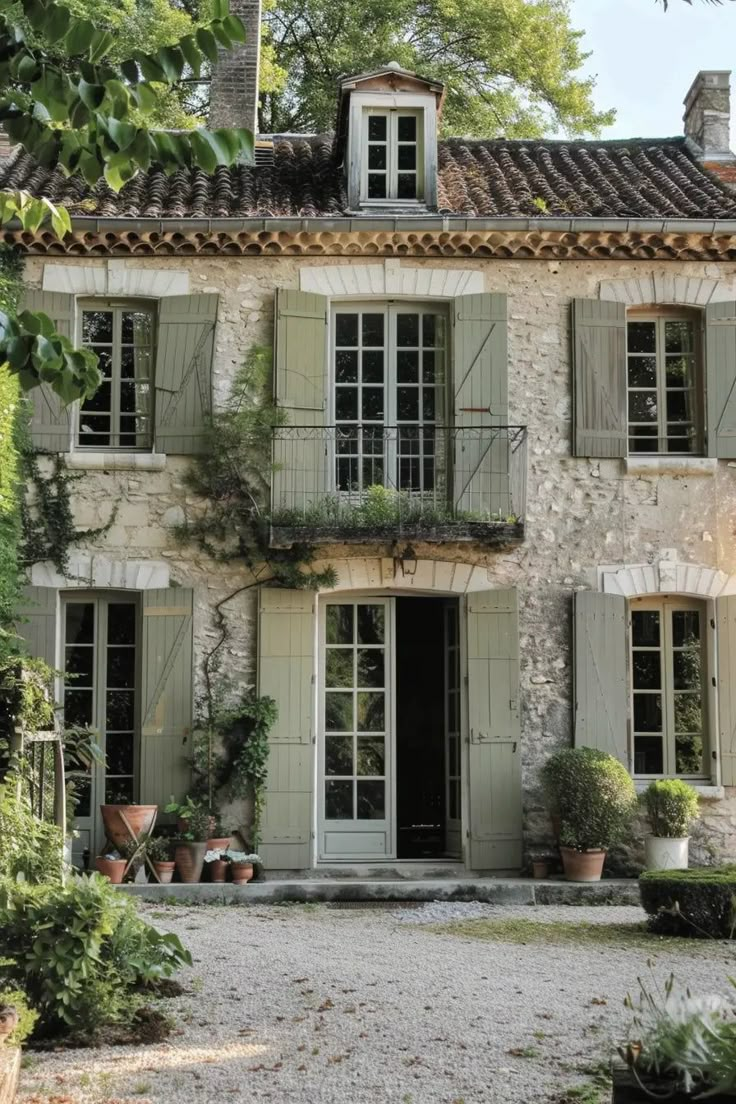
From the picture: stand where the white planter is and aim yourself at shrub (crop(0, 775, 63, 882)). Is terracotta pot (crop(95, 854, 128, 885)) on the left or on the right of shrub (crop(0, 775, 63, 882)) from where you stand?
right

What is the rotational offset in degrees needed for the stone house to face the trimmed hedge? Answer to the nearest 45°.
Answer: approximately 45° to its left

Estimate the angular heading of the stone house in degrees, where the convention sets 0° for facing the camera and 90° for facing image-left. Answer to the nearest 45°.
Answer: approximately 0°

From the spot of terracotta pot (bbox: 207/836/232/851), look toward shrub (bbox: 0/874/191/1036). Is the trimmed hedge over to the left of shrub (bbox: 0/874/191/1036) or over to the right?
left
